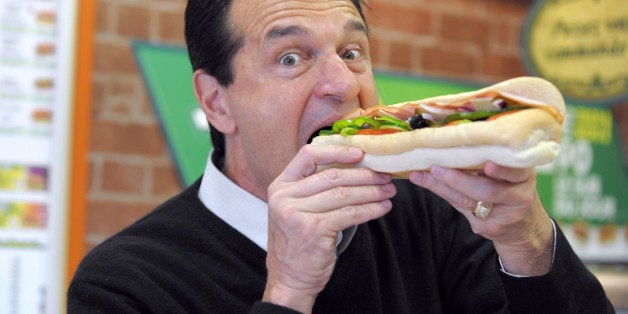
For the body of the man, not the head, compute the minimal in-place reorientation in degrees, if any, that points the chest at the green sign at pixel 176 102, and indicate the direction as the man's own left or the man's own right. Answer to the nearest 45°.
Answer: approximately 180°

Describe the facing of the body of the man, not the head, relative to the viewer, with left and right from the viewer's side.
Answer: facing the viewer and to the right of the viewer

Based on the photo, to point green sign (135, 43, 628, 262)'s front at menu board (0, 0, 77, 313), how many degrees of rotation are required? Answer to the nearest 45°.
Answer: approximately 45° to its right

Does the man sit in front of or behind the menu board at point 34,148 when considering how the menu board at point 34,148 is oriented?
in front

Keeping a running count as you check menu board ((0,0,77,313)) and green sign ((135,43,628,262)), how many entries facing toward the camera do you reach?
2

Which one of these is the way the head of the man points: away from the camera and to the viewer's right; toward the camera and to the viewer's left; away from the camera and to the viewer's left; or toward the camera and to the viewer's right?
toward the camera and to the viewer's right

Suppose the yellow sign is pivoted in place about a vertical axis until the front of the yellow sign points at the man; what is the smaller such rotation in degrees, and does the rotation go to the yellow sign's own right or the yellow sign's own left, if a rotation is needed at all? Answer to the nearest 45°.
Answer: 0° — it already faces them

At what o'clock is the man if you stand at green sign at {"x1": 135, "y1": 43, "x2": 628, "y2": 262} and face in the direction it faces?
The man is roughly at 1 o'clock from the green sign.

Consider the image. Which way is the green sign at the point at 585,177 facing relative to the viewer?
toward the camera

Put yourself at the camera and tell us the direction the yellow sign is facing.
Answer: facing the viewer

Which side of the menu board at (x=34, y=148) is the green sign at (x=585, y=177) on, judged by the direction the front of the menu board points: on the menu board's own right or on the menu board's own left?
on the menu board's own left
